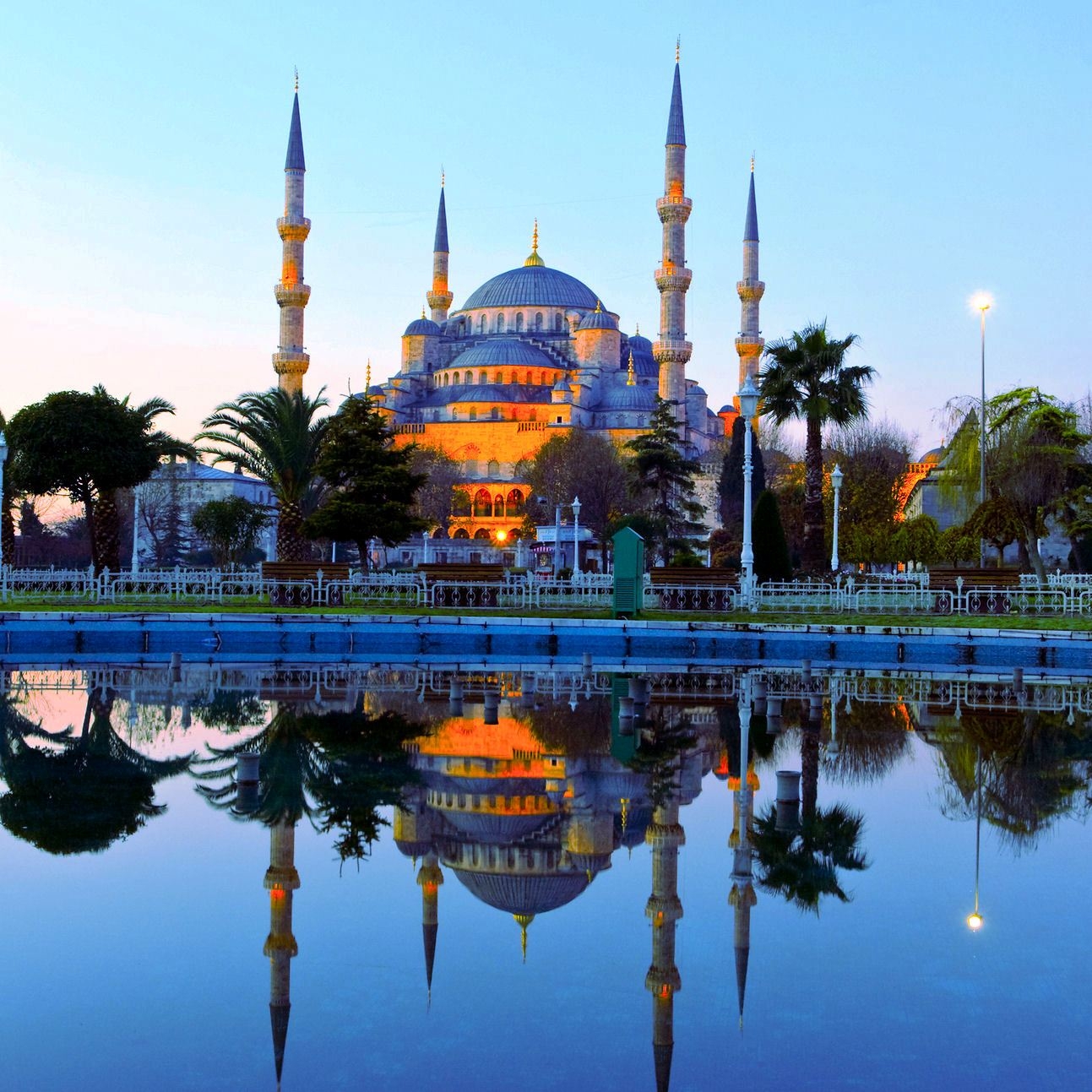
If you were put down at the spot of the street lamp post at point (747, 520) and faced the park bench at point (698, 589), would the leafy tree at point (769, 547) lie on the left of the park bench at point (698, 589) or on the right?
right

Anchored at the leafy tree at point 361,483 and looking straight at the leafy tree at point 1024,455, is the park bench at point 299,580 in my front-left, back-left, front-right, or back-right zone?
back-right

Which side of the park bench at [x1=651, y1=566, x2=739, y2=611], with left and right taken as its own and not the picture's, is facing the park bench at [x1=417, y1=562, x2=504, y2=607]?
right

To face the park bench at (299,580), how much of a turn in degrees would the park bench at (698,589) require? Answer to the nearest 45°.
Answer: approximately 90° to its right

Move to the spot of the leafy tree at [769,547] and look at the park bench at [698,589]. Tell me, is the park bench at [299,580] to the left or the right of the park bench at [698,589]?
right

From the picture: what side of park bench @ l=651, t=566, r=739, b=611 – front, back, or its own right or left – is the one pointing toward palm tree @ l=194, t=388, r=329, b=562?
right

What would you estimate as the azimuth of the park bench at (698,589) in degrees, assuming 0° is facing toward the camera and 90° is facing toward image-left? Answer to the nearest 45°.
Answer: approximately 0°

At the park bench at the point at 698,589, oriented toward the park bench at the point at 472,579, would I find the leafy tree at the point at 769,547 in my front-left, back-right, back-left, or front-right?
back-right

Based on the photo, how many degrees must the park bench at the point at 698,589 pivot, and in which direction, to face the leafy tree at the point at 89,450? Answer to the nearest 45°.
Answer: approximately 90° to its right

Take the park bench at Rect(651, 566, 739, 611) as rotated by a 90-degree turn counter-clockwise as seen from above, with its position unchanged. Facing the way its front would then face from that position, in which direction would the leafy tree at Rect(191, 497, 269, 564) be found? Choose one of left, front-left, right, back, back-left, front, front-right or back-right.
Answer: back-left

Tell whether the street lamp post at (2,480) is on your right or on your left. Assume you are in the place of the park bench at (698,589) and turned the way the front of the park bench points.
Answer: on your right
